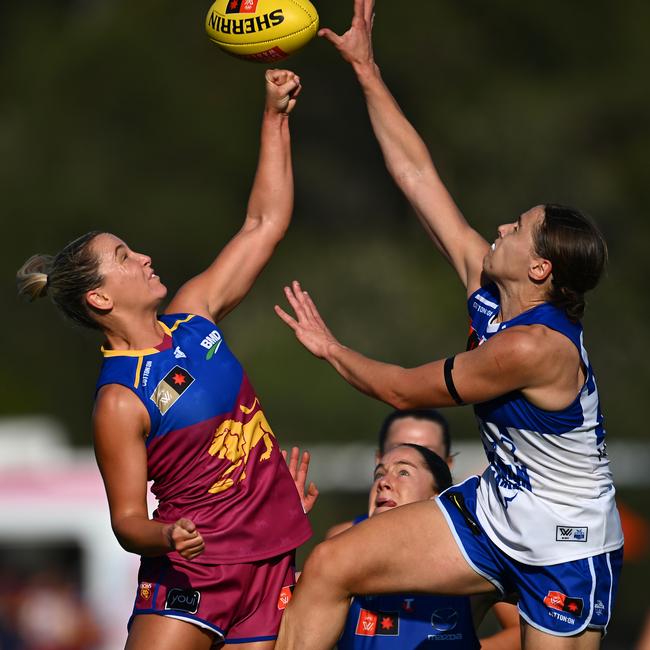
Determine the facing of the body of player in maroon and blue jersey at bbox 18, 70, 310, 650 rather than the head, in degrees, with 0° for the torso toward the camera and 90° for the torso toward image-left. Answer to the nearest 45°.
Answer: approximately 315°

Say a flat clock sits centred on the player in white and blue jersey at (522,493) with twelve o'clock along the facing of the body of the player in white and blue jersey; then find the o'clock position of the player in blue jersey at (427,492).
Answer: The player in blue jersey is roughly at 2 o'clock from the player in white and blue jersey.

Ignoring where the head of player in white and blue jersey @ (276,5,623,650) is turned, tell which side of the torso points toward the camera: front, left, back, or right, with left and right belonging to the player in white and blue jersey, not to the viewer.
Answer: left

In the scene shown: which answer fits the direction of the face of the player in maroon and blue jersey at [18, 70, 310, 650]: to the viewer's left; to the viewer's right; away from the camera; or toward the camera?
to the viewer's right

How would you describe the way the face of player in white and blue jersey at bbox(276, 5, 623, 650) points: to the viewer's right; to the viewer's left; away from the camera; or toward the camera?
to the viewer's left

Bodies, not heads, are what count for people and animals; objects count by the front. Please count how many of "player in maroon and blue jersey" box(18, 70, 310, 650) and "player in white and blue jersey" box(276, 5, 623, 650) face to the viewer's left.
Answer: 1

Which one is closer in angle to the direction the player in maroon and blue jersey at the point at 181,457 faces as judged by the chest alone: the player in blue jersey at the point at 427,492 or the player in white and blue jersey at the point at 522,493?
the player in white and blue jersey

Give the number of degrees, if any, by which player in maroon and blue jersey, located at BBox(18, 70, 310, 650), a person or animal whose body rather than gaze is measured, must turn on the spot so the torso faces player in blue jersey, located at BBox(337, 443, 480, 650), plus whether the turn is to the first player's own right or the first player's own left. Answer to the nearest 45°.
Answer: approximately 90° to the first player's own left

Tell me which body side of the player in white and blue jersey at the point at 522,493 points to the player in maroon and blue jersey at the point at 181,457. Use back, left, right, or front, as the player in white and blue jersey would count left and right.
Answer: front

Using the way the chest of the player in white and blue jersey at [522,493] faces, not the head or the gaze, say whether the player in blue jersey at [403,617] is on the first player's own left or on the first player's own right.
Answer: on the first player's own right

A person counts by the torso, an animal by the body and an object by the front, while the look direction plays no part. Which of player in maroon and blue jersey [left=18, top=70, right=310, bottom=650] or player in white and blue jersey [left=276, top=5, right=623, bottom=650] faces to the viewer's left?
the player in white and blue jersey
